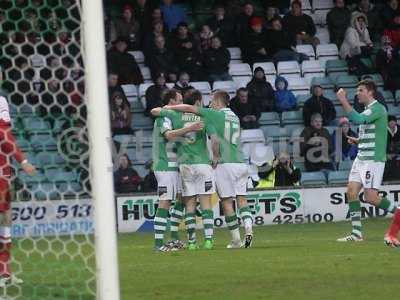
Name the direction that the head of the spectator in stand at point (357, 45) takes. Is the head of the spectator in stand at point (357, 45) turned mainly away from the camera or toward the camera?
toward the camera

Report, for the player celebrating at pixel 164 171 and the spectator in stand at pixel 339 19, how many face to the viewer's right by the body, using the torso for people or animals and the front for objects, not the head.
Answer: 1

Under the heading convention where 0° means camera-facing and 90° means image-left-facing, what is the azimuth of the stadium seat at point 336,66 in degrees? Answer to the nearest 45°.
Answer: approximately 0°

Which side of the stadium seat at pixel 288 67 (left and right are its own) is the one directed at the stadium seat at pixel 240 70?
right

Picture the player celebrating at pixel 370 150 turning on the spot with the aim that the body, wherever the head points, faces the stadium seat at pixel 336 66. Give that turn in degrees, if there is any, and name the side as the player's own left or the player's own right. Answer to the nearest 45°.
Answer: approximately 90° to the player's own right

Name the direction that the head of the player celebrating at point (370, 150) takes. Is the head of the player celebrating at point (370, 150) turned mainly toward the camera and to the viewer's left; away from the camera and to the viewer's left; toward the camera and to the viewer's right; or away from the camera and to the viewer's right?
toward the camera and to the viewer's left

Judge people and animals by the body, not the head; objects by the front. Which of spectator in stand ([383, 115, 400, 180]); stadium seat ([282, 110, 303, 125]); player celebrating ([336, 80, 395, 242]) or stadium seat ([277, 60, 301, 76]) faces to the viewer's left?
the player celebrating

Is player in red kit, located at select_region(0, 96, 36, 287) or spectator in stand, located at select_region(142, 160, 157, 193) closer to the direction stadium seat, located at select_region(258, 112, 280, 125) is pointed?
the player in red kit

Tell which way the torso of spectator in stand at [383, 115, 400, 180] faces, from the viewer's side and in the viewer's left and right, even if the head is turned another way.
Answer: facing the viewer

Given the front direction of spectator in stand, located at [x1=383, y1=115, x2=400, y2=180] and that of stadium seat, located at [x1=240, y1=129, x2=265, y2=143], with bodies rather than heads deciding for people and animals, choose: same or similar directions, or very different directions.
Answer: same or similar directions

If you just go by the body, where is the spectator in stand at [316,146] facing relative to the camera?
toward the camera
